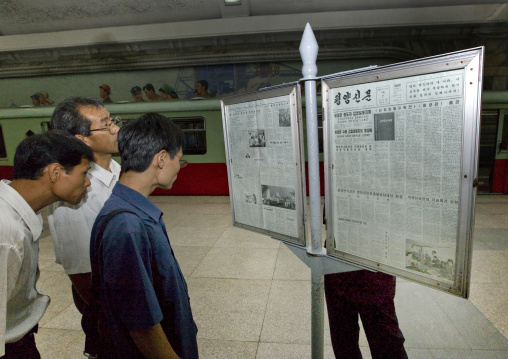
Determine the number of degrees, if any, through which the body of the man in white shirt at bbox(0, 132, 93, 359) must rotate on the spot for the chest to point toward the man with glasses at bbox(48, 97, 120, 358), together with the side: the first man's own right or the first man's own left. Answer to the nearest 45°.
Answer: approximately 45° to the first man's own left

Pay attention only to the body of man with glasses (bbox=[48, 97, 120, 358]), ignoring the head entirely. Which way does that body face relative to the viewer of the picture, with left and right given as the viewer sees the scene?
facing to the right of the viewer

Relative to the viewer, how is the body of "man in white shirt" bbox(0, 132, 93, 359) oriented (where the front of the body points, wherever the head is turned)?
to the viewer's right

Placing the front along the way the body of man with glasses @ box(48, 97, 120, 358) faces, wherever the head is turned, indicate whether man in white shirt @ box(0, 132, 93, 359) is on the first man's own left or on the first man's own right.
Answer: on the first man's own right

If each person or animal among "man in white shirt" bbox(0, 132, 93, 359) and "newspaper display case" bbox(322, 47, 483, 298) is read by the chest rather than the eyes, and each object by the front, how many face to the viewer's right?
1

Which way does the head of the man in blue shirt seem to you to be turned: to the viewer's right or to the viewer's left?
to the viewer's right

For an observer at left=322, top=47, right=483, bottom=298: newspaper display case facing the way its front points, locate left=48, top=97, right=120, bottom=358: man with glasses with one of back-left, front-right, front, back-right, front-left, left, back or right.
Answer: front-right

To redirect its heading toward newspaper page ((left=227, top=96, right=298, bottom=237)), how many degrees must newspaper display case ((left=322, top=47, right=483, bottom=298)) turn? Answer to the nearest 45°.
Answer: approximately 45° to its right

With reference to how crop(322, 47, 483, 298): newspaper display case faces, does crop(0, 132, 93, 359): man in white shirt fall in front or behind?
in front

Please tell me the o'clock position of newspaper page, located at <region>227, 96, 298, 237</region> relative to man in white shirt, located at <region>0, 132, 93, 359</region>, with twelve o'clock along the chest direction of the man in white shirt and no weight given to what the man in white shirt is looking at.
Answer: The newspaper page is roughly at 1 o'clock from the man in white shirt.

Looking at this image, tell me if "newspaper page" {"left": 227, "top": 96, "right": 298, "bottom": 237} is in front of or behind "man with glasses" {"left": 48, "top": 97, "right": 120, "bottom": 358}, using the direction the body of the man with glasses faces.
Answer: in front

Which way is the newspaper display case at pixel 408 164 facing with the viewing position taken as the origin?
facing the viewer and to the left of the viewer

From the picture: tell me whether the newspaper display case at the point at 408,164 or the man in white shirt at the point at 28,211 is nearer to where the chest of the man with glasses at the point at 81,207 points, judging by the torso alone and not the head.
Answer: the newspaper display case

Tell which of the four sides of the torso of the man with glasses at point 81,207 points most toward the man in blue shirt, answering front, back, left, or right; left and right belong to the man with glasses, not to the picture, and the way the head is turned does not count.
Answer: right

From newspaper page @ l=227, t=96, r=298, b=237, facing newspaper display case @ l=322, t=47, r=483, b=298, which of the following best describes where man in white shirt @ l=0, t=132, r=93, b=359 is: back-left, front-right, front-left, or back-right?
back-right

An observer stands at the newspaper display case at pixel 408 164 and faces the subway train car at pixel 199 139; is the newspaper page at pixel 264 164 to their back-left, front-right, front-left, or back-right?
front-left

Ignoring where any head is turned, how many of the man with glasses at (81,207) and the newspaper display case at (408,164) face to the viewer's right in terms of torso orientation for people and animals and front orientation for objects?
1
